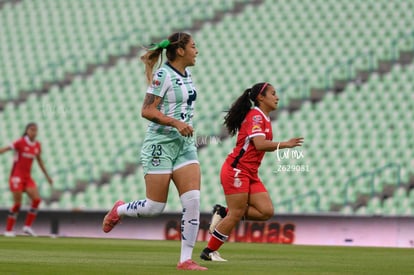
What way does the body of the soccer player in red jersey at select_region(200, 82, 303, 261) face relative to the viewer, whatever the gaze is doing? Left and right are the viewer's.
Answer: facing to the right of the viewer

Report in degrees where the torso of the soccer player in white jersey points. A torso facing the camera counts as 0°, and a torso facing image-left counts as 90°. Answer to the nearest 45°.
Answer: approximately 315°

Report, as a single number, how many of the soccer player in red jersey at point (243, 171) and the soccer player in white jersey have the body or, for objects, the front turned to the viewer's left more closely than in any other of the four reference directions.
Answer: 0

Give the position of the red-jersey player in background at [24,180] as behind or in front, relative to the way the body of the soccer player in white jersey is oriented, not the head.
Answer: behind

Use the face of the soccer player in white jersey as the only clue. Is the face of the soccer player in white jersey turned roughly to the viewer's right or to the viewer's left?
to the viewer's right

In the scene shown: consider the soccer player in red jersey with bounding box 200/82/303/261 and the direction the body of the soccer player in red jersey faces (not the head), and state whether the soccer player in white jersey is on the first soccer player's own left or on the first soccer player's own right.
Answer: on the first soccer player's own right

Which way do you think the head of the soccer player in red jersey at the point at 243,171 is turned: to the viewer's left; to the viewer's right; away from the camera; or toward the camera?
to the viewer's right
